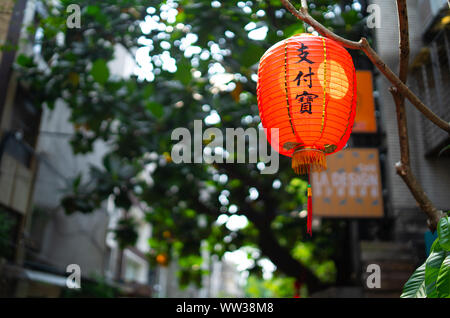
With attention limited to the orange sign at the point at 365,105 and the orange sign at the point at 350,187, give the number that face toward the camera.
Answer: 2

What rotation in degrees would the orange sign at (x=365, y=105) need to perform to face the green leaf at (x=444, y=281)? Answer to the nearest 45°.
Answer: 0° — it already faces it

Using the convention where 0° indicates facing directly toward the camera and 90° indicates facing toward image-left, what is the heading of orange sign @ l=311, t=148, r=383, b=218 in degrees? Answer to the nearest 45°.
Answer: approximately 0°

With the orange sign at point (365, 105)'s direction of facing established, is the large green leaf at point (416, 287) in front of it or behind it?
in front

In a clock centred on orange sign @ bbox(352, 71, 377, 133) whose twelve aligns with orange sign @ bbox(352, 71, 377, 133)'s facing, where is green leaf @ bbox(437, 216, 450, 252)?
The green leaf is roughly at 12 o'clock from the orange sign.

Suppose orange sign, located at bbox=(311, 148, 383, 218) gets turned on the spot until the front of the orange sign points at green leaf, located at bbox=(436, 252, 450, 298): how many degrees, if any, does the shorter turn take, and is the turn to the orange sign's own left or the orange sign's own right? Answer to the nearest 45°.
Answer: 0° — it already faces it

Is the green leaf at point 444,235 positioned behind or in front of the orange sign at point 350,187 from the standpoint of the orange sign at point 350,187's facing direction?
in front

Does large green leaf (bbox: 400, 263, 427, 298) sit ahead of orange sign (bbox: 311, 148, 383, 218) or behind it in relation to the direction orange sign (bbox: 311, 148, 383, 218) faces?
ahead
